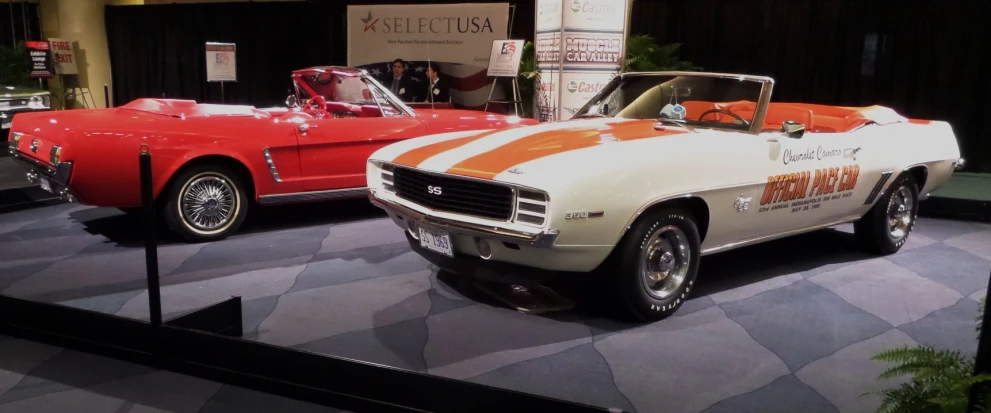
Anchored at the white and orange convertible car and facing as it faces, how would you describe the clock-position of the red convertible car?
The red convertible car is roughly at 2 o'clock from the white and orange convertible car.

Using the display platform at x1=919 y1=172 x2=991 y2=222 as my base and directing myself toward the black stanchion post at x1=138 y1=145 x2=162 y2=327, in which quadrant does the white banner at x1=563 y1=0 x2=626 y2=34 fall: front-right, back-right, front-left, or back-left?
front-right

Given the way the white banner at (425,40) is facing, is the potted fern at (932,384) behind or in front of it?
in front

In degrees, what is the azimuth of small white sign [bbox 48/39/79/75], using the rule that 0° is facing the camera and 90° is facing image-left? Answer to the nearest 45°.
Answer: approximately 0°

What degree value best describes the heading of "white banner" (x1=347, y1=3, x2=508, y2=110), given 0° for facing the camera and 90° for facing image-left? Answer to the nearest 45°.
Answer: approximately 0°

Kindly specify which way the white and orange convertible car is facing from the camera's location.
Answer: facing the viewer and to the left of the viewer

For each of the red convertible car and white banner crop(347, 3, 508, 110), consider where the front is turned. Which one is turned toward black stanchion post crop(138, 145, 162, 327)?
the white banner

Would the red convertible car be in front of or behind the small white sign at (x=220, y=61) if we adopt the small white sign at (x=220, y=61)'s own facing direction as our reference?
in front

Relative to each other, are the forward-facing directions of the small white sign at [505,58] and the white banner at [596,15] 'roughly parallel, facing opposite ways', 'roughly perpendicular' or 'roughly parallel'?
roughly parallel

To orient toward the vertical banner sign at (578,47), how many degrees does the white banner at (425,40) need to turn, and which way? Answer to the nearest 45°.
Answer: approximately 45° to its left

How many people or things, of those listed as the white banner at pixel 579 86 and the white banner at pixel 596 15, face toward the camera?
2

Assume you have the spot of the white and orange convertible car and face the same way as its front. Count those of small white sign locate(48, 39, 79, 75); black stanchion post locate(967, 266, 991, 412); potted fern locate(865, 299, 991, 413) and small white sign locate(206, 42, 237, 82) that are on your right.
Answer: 2

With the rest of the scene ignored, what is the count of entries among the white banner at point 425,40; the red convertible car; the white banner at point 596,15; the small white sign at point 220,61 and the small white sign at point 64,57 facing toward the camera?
4

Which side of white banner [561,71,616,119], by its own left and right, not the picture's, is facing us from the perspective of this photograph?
front

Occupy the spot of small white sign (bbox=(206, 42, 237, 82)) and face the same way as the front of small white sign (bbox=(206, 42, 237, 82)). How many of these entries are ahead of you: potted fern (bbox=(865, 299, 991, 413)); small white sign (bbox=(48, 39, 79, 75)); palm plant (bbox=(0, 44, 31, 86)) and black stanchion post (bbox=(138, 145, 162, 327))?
2

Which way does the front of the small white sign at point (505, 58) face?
toward the camera

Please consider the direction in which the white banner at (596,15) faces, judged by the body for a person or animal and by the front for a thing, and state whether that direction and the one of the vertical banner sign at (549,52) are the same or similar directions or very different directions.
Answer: same or similar directions

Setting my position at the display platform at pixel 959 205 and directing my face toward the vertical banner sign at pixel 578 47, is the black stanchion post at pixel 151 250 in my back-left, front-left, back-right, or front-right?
front-left

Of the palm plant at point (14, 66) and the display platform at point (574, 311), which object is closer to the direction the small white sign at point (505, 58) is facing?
the display platform
